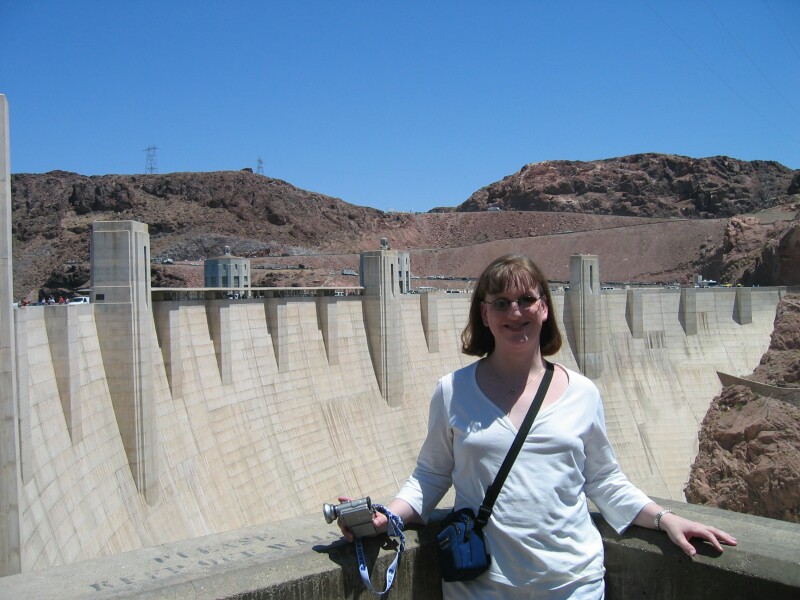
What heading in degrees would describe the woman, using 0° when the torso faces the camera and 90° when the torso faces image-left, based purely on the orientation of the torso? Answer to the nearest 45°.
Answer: approximately 0°
